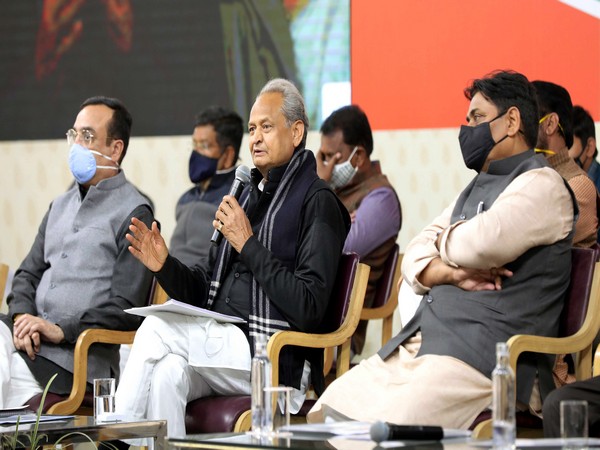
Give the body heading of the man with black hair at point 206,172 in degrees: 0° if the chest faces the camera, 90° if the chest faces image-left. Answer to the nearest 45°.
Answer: approximately 45°

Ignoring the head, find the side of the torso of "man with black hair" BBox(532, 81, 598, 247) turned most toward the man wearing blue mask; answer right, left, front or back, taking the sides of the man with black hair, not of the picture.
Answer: front

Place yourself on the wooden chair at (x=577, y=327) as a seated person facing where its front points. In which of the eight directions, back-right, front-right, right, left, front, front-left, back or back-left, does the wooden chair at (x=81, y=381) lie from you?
front-right

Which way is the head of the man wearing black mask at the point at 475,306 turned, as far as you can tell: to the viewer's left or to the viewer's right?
to the viewer's left

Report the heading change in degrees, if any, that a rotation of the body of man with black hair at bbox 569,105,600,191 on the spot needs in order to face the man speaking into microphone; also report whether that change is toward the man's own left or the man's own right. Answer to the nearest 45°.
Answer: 0° — they already face them

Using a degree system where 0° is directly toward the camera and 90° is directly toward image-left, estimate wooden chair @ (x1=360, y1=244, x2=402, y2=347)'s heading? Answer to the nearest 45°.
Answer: approximately 45°

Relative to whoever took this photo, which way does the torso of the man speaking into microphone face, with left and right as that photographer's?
facing the viewer and to the left of the viewer

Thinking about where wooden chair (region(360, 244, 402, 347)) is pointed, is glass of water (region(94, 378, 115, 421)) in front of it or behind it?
in front

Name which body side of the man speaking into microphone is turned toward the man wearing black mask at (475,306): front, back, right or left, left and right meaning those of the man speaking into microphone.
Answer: left

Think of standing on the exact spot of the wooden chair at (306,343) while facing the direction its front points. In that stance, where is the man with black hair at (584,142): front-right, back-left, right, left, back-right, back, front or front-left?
back

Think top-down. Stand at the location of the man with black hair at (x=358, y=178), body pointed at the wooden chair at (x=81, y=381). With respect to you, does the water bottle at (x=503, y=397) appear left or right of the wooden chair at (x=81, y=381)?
left
